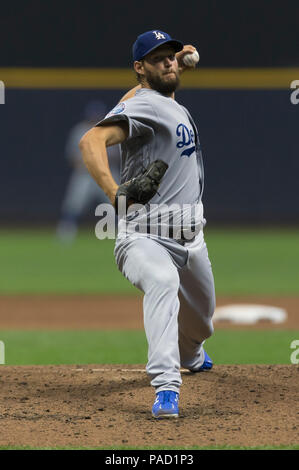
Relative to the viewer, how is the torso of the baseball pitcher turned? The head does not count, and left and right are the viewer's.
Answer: facing the viewer and to the right of the viewer
